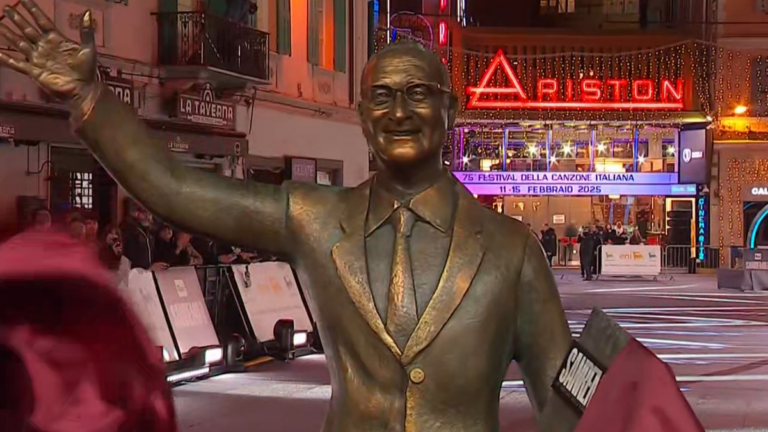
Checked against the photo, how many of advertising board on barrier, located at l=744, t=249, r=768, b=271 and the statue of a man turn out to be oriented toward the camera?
2

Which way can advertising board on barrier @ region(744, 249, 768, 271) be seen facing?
toward the camera

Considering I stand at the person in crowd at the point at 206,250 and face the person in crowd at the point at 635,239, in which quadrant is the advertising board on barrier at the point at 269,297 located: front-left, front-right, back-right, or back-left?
front-right

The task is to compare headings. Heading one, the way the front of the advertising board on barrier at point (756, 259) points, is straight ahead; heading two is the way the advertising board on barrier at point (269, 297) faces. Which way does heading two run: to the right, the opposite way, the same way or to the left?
to the left

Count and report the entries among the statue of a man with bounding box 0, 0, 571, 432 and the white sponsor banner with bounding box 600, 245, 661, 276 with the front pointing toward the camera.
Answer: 2

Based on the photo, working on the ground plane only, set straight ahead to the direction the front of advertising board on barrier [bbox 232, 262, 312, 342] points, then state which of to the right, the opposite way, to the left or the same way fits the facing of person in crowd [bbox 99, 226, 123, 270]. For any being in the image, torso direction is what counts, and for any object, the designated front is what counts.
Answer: the same way

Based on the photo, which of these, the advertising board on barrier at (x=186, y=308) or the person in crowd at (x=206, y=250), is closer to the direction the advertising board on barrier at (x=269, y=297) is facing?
the advertising board on barrier

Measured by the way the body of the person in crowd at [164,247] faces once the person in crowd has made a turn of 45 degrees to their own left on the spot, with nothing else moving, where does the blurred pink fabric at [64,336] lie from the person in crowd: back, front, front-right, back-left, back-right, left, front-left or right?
right

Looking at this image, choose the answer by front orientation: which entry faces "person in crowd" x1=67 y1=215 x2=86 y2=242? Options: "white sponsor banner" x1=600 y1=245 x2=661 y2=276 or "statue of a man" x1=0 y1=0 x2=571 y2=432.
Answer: the white sponsor banner

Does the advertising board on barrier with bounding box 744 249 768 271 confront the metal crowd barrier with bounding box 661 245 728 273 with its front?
no

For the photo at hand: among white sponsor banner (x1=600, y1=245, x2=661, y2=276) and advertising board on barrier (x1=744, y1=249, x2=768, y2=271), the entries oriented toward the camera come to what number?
2

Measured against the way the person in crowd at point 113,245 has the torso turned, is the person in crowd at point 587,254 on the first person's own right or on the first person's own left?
on the first person's own left

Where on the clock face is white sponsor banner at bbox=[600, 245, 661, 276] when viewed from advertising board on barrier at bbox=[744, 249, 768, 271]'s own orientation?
The white sponsor banner is roughly at 4 o'clock from the advertising board on barrier.

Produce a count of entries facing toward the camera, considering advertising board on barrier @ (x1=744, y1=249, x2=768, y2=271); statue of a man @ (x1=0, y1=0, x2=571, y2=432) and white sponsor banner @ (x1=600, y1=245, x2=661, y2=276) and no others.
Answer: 3

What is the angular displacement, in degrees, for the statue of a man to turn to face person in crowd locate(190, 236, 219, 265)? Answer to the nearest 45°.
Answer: approximately 180°

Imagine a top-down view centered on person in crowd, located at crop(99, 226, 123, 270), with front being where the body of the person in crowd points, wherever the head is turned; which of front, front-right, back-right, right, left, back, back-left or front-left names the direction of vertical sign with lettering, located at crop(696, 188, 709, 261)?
left
